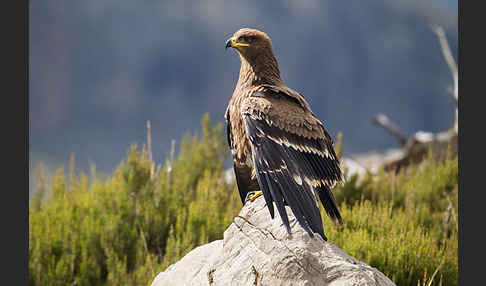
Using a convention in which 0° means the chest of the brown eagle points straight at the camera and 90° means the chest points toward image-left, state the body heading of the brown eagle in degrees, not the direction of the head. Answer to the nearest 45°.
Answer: approximately 90°
